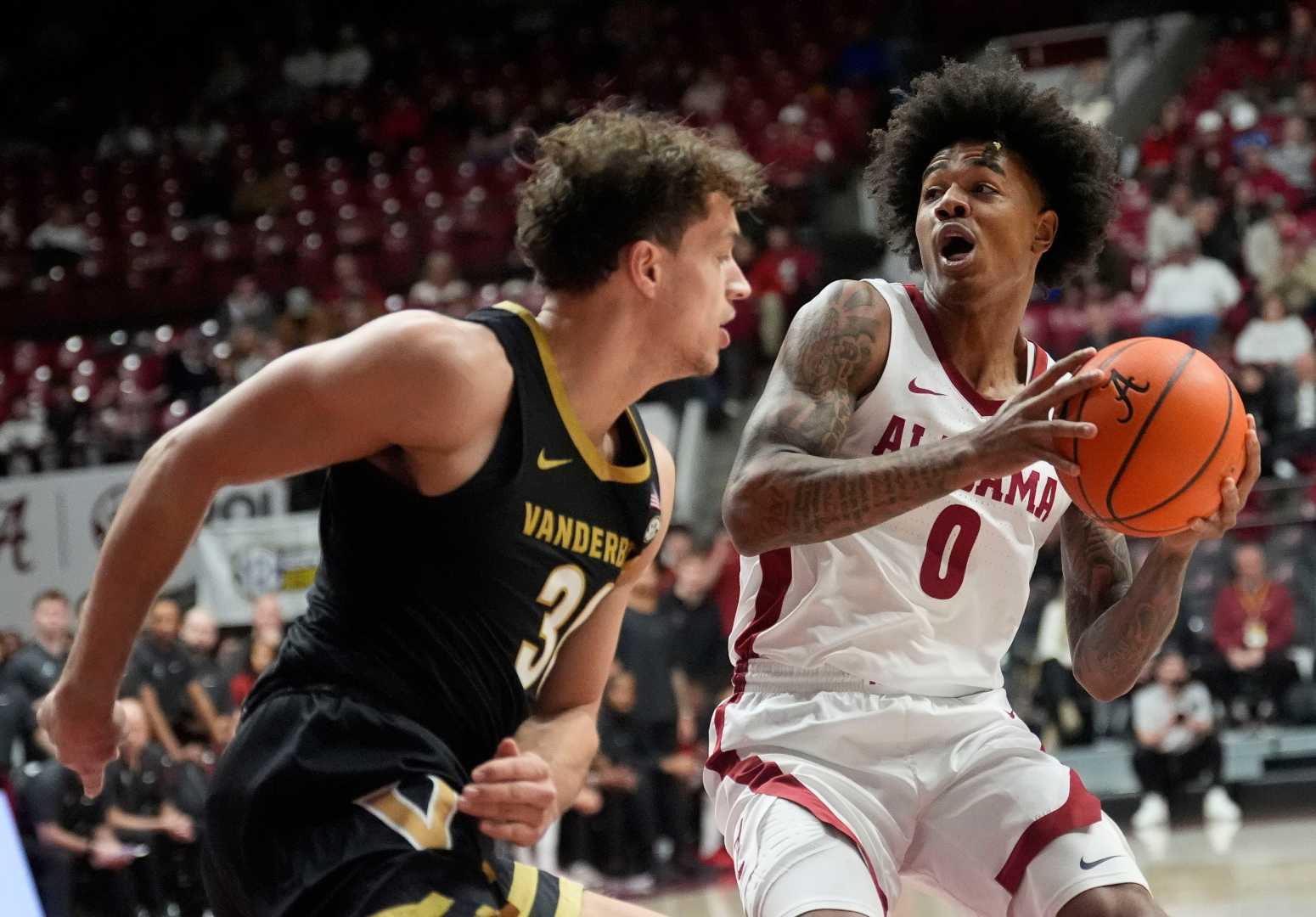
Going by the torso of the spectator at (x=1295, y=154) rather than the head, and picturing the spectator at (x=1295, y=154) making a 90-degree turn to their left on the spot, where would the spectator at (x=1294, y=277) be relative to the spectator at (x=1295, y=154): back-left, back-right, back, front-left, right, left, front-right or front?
right

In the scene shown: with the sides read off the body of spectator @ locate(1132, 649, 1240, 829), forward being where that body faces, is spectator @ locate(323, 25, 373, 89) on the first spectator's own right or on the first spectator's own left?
on the first spectator's own right

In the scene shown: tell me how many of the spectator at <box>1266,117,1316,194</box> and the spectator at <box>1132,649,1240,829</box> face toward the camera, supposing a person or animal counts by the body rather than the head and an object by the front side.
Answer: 2

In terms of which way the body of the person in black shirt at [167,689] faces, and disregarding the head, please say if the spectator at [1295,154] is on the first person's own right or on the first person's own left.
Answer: on the first person's own left

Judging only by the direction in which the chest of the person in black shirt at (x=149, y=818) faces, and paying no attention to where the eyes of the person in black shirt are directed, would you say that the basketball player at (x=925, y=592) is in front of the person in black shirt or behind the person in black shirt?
in front

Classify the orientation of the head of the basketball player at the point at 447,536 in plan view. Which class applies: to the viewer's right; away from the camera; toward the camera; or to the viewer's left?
to the viewer's right

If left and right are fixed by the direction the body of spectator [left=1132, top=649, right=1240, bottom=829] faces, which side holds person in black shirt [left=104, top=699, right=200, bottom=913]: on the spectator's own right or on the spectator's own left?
on the spectator's own right

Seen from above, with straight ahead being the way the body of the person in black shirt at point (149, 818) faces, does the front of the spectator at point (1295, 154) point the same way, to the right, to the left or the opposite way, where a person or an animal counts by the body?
to the right

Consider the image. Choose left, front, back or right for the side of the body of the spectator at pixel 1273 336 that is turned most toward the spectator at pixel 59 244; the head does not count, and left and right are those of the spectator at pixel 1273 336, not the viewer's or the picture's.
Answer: right

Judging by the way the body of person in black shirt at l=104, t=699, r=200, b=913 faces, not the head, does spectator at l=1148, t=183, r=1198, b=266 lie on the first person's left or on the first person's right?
on the first person's left
